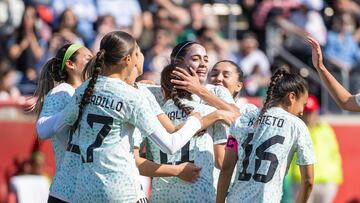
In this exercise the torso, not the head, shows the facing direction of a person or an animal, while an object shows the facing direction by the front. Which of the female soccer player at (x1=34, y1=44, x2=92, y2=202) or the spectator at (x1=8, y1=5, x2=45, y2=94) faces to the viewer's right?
the female soccer player

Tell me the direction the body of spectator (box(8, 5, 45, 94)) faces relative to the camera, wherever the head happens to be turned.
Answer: toward the camera

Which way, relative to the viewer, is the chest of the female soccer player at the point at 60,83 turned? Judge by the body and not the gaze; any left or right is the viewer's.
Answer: facing to the right of the viewer

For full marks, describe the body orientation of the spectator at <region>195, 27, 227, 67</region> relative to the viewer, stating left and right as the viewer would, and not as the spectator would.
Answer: facing the viewer

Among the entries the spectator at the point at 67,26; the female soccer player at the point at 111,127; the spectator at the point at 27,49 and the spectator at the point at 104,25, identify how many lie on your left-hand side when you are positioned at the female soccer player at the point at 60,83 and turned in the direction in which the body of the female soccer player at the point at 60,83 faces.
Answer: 3

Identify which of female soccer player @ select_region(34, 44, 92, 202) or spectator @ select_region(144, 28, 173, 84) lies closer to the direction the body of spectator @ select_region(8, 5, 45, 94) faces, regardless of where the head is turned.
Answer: the female soccer player

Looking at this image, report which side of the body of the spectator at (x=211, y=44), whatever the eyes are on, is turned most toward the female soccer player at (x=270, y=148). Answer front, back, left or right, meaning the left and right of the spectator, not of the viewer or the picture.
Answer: front

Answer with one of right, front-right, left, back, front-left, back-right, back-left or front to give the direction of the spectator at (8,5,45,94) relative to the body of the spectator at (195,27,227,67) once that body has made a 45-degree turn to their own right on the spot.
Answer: front-right

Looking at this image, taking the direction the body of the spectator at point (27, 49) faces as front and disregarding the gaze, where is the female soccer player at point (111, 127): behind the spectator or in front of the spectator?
in front
